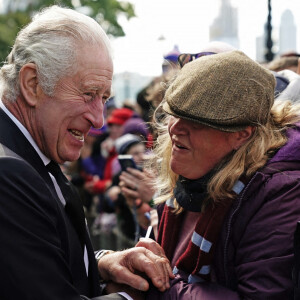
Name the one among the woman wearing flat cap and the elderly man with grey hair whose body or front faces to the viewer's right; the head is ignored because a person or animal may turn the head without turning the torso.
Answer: the elderly man with grey hair

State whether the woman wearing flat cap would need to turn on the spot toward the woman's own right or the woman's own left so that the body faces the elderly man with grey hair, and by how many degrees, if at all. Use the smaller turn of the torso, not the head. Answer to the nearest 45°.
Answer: approximately 45° to the woman's own right

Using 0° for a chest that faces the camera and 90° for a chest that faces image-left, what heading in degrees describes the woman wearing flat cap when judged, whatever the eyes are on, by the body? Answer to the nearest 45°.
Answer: approximately 45°

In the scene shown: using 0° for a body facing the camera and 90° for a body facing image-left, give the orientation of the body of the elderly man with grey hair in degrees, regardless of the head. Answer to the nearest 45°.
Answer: approximately 270°

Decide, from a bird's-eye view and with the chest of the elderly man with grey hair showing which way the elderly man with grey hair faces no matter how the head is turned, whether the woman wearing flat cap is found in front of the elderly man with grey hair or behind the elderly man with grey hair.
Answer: in front

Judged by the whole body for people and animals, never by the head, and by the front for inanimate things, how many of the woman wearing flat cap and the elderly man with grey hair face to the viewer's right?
1
